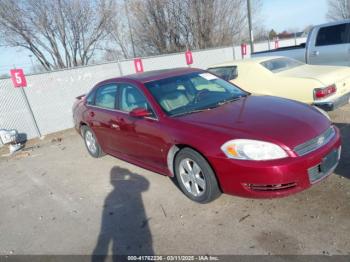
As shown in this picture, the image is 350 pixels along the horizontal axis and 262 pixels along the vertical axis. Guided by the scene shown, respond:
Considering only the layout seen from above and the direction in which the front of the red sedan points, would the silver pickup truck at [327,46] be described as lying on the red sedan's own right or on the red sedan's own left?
on the red sedan's own left

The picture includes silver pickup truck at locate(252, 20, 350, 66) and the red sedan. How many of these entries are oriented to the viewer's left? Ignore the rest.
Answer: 0

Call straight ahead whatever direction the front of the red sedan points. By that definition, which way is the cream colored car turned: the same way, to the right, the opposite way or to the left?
the opposite way

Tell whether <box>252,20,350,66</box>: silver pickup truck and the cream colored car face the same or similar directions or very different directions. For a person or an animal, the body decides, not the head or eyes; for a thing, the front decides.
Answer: very different directions

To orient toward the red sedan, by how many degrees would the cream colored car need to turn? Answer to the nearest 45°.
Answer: approximately 135° to its left

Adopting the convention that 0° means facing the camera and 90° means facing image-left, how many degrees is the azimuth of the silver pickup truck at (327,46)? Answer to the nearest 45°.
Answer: approximately 315°

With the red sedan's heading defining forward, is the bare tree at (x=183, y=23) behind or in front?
behind

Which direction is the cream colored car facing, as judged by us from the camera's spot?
facing away from the viewer and to the left of the viewer

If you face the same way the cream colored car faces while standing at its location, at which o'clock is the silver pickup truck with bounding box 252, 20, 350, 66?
The silver pickup truck is roughly at 2 o'clock from the cream colored car.

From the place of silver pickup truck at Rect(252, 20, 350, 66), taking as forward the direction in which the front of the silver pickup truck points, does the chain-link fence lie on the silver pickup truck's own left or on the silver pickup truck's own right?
on the silver pickup truck's own right

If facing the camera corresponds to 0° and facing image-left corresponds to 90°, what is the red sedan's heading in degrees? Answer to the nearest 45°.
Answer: approximately 315°

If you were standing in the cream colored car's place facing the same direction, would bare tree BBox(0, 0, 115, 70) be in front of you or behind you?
in front
